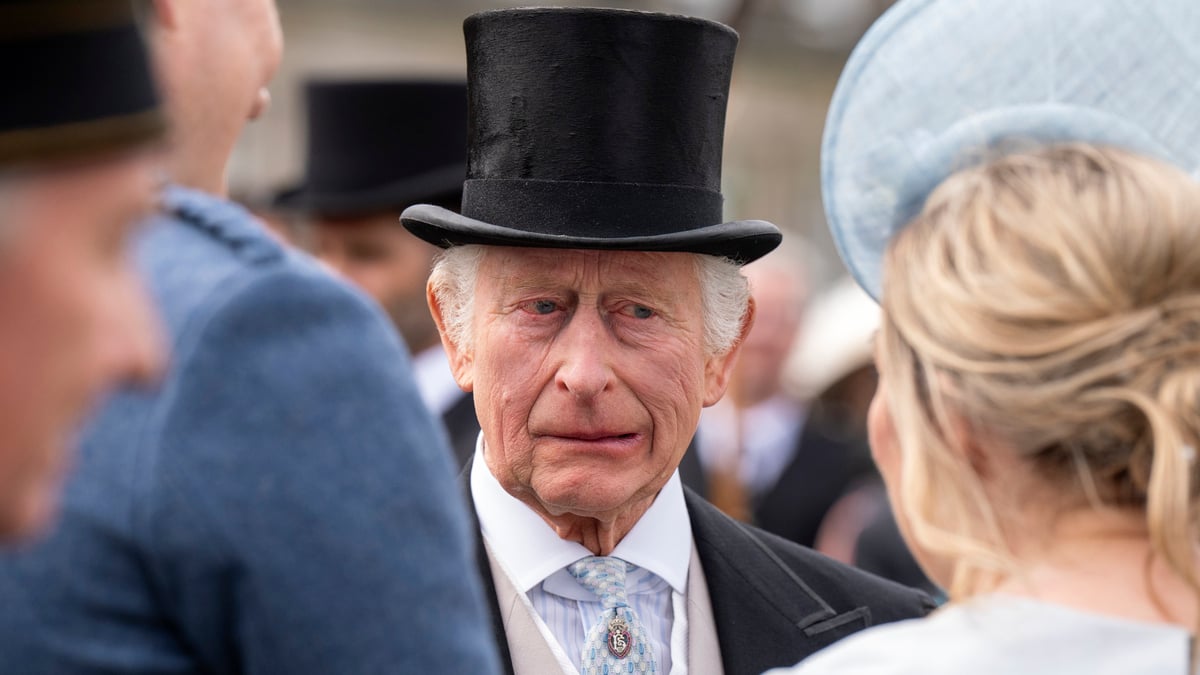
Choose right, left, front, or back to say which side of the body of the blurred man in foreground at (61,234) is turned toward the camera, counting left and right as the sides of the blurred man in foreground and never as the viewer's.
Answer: right

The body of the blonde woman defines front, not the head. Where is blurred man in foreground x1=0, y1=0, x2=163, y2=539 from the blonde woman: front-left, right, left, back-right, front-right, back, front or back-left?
left

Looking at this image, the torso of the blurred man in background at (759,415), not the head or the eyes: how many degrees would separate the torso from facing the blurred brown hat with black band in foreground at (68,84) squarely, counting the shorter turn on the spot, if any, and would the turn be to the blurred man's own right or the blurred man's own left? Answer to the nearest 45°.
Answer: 0° — they already face it

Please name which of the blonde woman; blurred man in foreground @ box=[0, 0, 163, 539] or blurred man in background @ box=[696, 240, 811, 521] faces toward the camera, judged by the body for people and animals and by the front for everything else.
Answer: blurred man in background @ box=[696, 240, 811, 521]

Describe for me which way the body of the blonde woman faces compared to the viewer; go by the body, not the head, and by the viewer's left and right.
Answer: facing away from the viewer and to the left of the viewer

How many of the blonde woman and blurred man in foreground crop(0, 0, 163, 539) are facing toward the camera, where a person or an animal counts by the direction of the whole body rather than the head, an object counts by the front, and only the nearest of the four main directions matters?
0

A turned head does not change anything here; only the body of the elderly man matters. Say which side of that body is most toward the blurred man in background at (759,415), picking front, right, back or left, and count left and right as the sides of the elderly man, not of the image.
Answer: back

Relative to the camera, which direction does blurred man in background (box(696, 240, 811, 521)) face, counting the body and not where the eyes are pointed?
toward the camera

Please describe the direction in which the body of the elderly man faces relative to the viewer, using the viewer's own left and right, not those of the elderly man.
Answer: facing the viewer

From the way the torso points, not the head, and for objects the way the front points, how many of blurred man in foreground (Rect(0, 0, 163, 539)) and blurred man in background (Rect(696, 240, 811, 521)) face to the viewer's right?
1

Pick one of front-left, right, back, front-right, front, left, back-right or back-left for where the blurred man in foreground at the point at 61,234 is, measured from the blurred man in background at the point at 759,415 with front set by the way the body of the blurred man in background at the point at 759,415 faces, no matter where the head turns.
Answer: front

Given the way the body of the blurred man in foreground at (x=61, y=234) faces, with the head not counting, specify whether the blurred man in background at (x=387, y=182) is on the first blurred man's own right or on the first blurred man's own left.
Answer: on the first blurred man's own left
